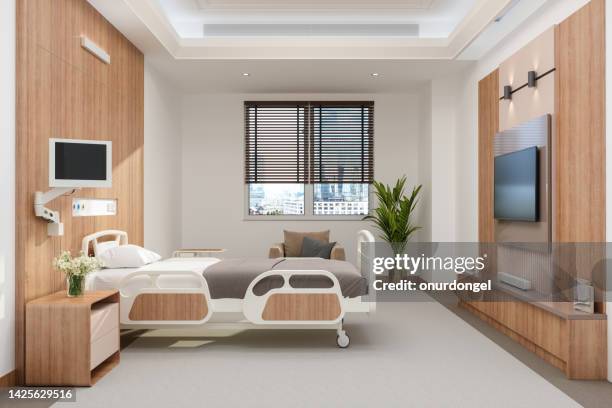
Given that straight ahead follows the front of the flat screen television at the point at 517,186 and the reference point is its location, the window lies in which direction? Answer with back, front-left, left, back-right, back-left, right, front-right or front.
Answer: right

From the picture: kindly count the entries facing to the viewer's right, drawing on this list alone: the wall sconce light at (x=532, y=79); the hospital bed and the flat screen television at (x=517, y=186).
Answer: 1

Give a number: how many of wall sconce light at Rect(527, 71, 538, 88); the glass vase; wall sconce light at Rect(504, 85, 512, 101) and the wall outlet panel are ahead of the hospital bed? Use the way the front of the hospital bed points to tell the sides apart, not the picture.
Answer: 2

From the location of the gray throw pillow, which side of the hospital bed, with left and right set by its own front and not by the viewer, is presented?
left

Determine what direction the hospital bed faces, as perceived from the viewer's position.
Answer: facing to the right of the viewer

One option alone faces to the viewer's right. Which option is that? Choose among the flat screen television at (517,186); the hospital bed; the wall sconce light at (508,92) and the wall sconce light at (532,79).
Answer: the hospital bed

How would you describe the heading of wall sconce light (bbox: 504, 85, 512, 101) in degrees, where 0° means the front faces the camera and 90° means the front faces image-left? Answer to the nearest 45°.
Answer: approximately 45°

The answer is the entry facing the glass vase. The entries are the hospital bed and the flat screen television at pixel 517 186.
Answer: the flat screen television

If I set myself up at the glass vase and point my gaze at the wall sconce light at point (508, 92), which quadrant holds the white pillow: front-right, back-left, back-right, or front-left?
front-left

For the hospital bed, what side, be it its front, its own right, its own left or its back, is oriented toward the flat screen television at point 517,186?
front

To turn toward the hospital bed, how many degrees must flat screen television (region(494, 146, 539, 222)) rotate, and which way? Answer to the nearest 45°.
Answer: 0° — it already faces it

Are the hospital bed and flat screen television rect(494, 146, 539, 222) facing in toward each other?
yes

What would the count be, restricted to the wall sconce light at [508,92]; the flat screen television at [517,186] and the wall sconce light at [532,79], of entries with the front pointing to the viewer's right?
0

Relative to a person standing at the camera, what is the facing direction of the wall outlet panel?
facing the viewer and to the right of the viewer

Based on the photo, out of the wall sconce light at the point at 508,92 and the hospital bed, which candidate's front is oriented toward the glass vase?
the wall sconce light

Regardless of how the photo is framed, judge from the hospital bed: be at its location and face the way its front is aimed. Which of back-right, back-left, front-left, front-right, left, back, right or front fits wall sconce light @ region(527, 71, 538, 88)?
front

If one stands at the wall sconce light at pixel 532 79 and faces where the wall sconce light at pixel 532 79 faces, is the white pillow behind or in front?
in front
